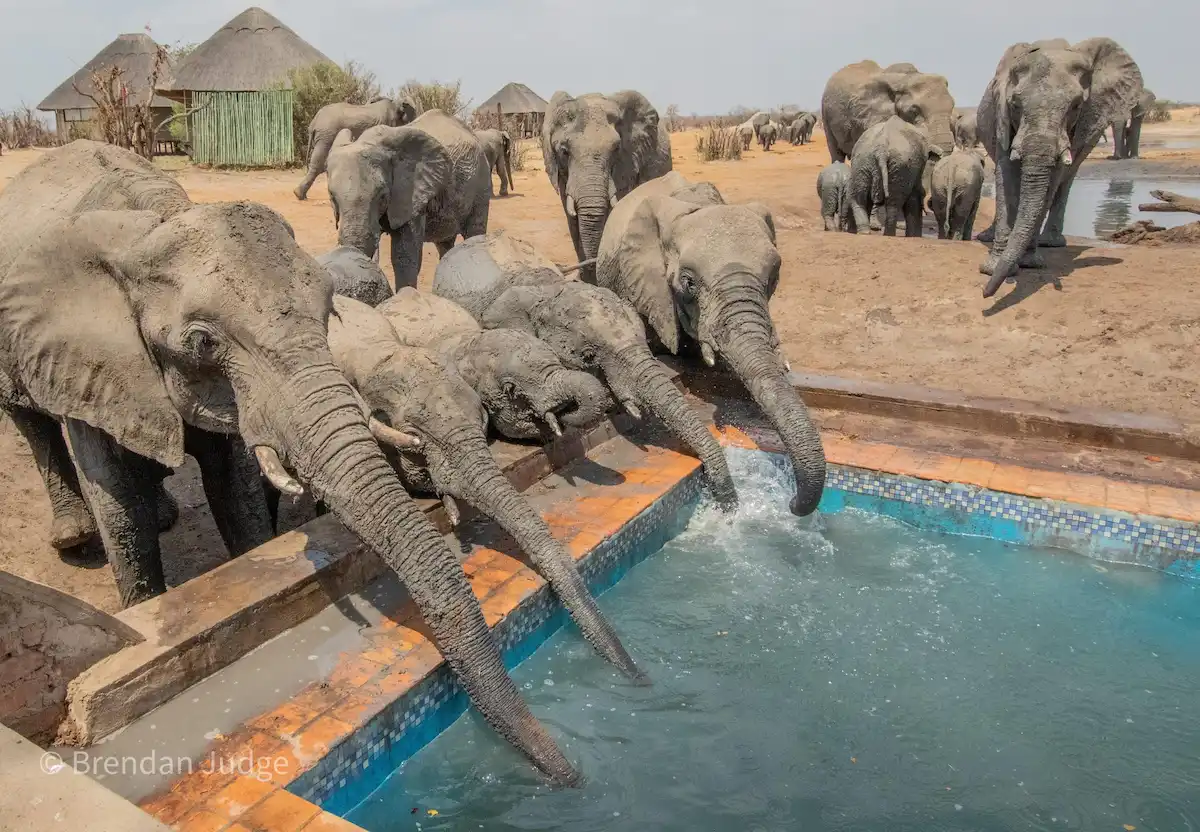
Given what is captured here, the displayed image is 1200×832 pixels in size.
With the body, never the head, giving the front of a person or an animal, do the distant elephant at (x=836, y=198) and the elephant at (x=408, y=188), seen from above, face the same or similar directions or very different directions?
very different directions

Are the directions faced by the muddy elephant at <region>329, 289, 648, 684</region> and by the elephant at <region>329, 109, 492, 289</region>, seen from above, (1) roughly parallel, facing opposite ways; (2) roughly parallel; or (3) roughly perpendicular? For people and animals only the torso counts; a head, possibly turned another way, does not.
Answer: roughly perpendicular

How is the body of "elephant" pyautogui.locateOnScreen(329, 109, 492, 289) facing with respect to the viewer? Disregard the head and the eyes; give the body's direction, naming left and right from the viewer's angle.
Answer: facing the viewer and to the left of the viewer

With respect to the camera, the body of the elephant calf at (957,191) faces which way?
away from the camera

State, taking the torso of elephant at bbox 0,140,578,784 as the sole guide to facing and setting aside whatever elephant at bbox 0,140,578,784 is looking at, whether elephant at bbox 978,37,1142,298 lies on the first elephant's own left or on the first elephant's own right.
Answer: on the first elephant's own left

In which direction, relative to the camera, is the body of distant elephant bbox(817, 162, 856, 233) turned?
away from the camera

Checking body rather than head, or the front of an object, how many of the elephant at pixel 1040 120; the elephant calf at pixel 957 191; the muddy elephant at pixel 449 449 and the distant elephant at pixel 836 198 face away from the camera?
2

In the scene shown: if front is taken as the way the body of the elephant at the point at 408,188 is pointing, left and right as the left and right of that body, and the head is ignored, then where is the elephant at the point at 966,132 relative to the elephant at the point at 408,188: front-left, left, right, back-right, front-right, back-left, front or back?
back

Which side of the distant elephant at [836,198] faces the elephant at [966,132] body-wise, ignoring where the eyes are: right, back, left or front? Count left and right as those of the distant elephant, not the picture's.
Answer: front

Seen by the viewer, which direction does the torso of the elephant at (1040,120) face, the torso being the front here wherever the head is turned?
toward the camera

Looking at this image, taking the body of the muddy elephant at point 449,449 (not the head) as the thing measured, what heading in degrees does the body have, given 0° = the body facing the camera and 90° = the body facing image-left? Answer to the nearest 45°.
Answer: approximately 315°

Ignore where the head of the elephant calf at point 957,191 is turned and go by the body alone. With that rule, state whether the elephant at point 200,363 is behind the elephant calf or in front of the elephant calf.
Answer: behind

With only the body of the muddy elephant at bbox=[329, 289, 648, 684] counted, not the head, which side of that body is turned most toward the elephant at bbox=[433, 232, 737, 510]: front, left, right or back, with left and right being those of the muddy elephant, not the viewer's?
left

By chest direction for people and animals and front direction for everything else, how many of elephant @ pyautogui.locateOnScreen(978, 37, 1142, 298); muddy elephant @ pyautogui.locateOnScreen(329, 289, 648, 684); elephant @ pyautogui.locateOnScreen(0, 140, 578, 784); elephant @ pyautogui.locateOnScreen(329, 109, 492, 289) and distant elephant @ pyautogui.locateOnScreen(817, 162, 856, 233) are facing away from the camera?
1

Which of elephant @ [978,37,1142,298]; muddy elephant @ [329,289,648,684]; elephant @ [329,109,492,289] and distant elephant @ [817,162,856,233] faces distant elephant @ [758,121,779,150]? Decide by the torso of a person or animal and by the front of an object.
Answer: distant elephant @ [817,162,856,233]

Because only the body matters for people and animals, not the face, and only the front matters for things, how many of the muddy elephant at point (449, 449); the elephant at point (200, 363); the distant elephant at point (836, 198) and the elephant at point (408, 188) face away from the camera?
1
